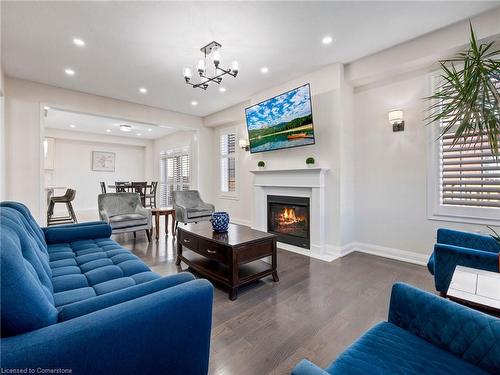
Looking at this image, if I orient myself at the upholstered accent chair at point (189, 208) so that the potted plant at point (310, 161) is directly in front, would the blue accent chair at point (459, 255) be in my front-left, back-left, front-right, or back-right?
front-right

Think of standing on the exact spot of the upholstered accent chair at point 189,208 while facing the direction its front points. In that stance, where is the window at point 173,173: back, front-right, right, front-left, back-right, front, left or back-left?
back-left

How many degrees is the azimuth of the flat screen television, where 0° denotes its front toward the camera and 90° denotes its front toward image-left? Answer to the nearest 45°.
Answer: approximately 45°

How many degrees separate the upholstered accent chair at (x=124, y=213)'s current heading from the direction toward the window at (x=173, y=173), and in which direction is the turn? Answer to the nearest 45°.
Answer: approximately 135° to its left

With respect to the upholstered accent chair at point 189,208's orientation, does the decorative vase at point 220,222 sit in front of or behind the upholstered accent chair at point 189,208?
in front

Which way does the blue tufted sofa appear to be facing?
to the viewer's right

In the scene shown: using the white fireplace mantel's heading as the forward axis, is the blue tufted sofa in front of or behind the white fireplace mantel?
in front

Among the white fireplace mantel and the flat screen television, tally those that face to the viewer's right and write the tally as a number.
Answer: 0

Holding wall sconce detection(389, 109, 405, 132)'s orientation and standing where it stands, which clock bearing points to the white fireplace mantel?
The white fireplace mantel is roughly at 1 o'clock from the wall sconce.

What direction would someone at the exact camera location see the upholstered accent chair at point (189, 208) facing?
facing the viewer and to the right of the viewer

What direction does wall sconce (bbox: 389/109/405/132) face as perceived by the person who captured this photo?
facing the viewer and to the left of the viewer

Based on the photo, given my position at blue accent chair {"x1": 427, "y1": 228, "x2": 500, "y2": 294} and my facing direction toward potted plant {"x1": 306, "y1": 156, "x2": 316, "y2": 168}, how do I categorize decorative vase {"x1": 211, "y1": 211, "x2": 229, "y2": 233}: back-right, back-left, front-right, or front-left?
front-left

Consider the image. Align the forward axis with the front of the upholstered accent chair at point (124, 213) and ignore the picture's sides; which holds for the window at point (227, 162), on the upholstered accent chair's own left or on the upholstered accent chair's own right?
on the upholstered accent chair's own left

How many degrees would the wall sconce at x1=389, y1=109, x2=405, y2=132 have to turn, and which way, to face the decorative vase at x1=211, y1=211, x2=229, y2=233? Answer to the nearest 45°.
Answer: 0° — it already faces it

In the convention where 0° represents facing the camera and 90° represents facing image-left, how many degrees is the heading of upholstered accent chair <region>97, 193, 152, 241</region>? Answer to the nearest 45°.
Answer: approximately 315°

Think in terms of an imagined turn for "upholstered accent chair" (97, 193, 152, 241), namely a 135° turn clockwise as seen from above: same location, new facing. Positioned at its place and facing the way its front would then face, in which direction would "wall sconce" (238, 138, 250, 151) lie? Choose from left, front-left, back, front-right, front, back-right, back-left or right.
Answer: back
